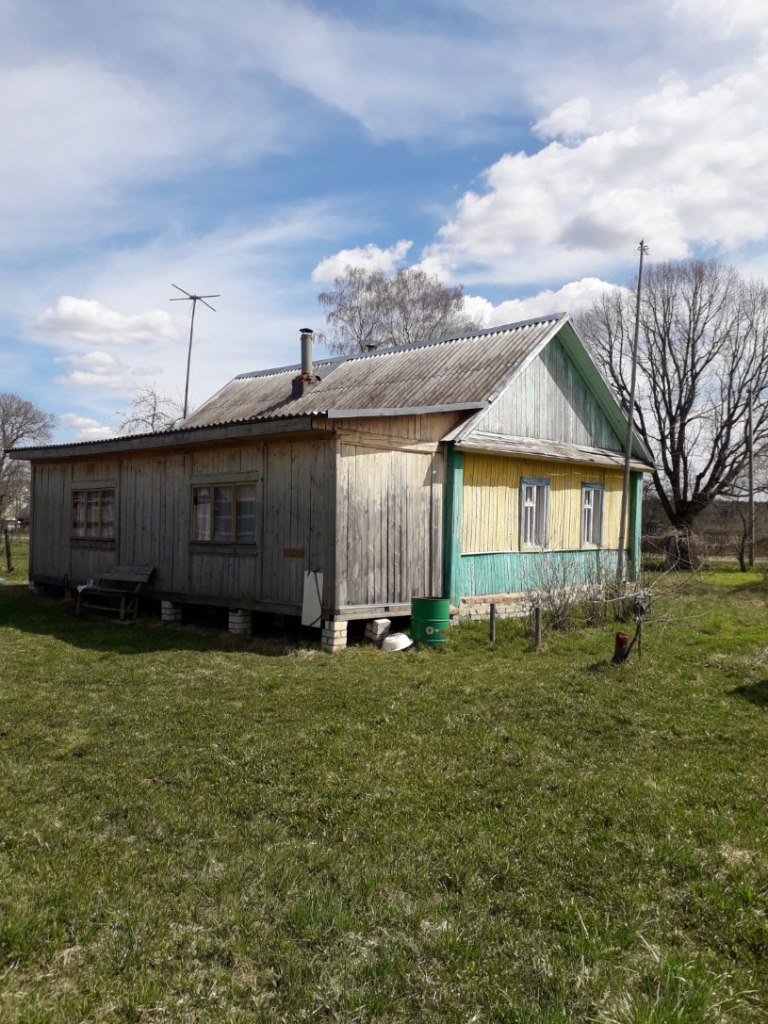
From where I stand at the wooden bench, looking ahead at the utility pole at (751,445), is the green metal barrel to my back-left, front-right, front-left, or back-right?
front-right
